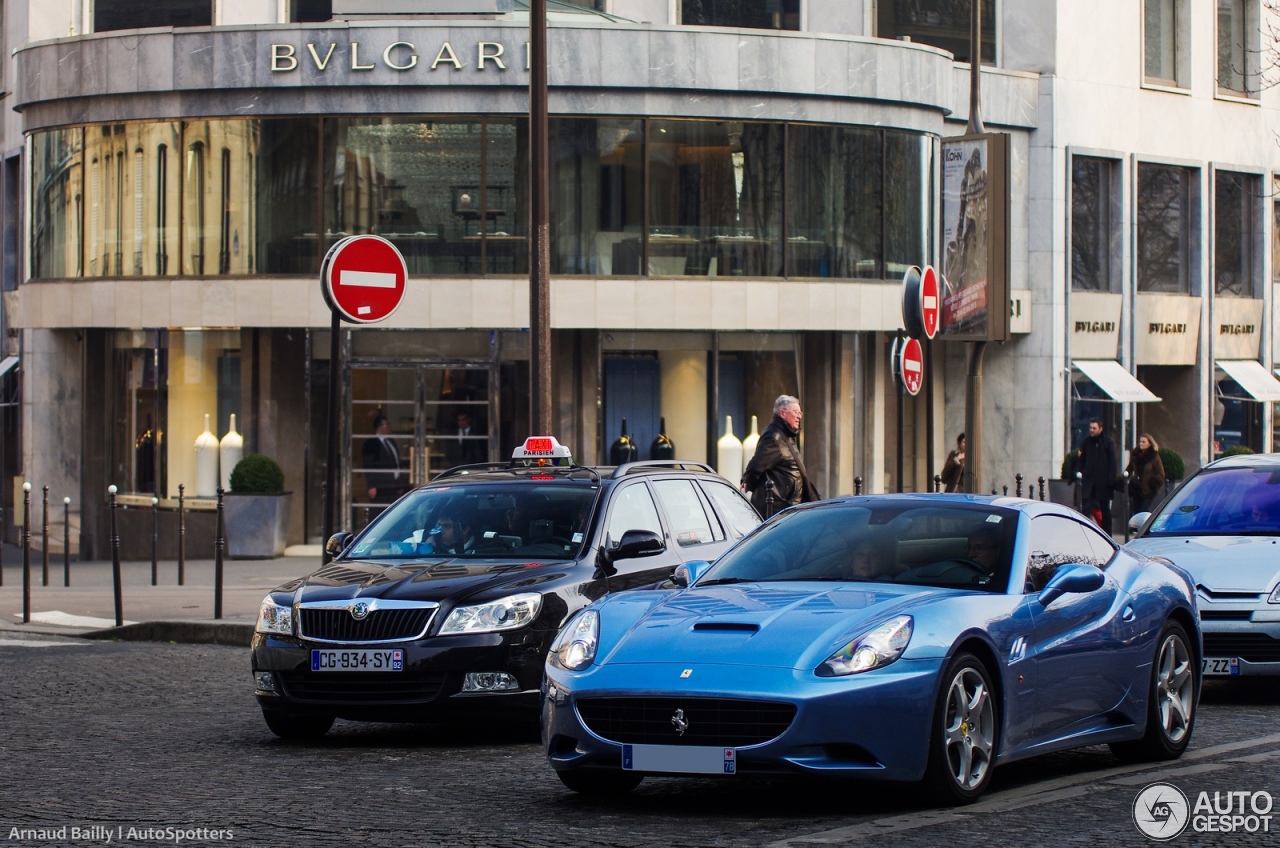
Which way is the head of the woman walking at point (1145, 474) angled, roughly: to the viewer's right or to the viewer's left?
to the viewer's left

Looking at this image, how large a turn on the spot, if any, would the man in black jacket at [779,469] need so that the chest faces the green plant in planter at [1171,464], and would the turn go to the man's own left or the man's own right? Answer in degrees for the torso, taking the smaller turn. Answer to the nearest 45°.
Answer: approximately 90° to the man's own left

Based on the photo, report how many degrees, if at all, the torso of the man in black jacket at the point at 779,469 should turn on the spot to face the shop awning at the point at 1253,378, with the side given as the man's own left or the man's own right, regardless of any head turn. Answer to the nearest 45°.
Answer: approximately 90° to the man's own left

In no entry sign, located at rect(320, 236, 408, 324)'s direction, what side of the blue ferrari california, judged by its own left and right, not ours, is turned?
right

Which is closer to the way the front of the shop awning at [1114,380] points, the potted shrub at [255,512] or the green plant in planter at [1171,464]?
the green plant in planter

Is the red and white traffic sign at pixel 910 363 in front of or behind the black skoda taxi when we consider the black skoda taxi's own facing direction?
behind

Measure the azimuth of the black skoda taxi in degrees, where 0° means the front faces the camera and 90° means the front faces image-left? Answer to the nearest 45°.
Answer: approximately 45°

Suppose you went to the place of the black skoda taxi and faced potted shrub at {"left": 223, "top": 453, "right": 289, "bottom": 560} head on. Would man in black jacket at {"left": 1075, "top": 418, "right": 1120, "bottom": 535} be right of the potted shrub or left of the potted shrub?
right
